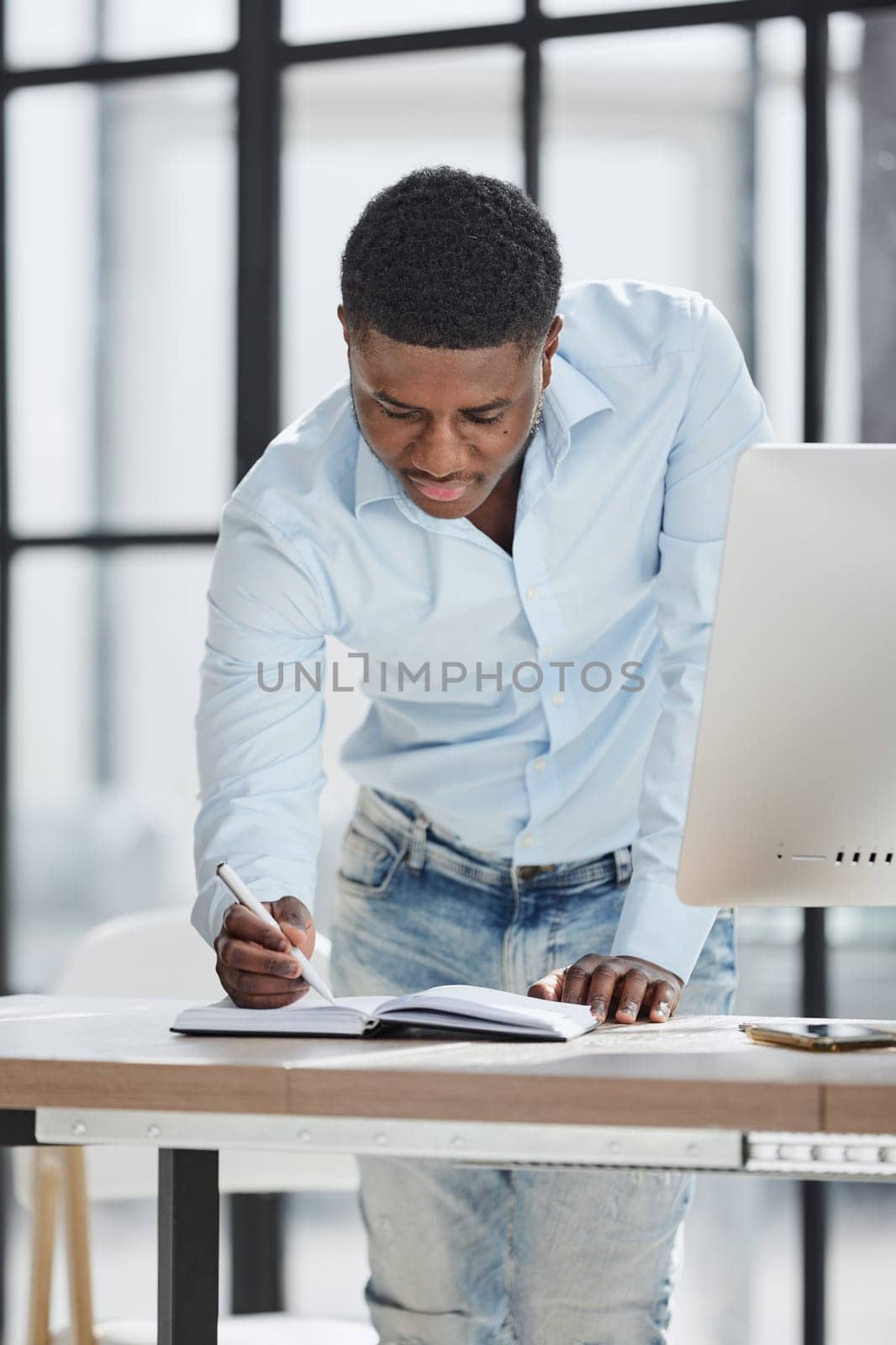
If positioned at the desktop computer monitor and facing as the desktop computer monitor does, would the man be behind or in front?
in front

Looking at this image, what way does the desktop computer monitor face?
away from the camera

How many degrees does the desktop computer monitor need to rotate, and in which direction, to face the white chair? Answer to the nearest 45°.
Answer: approximately 45° to its left

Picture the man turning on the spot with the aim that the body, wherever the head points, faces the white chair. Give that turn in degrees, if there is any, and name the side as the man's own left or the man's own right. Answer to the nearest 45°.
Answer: approximately 135° to the man's own right

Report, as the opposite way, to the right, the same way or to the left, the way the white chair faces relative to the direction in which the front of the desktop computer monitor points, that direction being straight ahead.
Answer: the opposite way

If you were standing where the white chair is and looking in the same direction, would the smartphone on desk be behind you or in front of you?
in front

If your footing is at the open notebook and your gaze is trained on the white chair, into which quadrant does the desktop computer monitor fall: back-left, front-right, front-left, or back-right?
back-right

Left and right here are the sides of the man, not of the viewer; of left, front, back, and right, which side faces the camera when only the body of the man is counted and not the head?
front

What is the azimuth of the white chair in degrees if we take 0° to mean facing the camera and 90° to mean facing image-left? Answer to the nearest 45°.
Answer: approximately 0°

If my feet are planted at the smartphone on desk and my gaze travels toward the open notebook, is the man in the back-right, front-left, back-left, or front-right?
front-right
